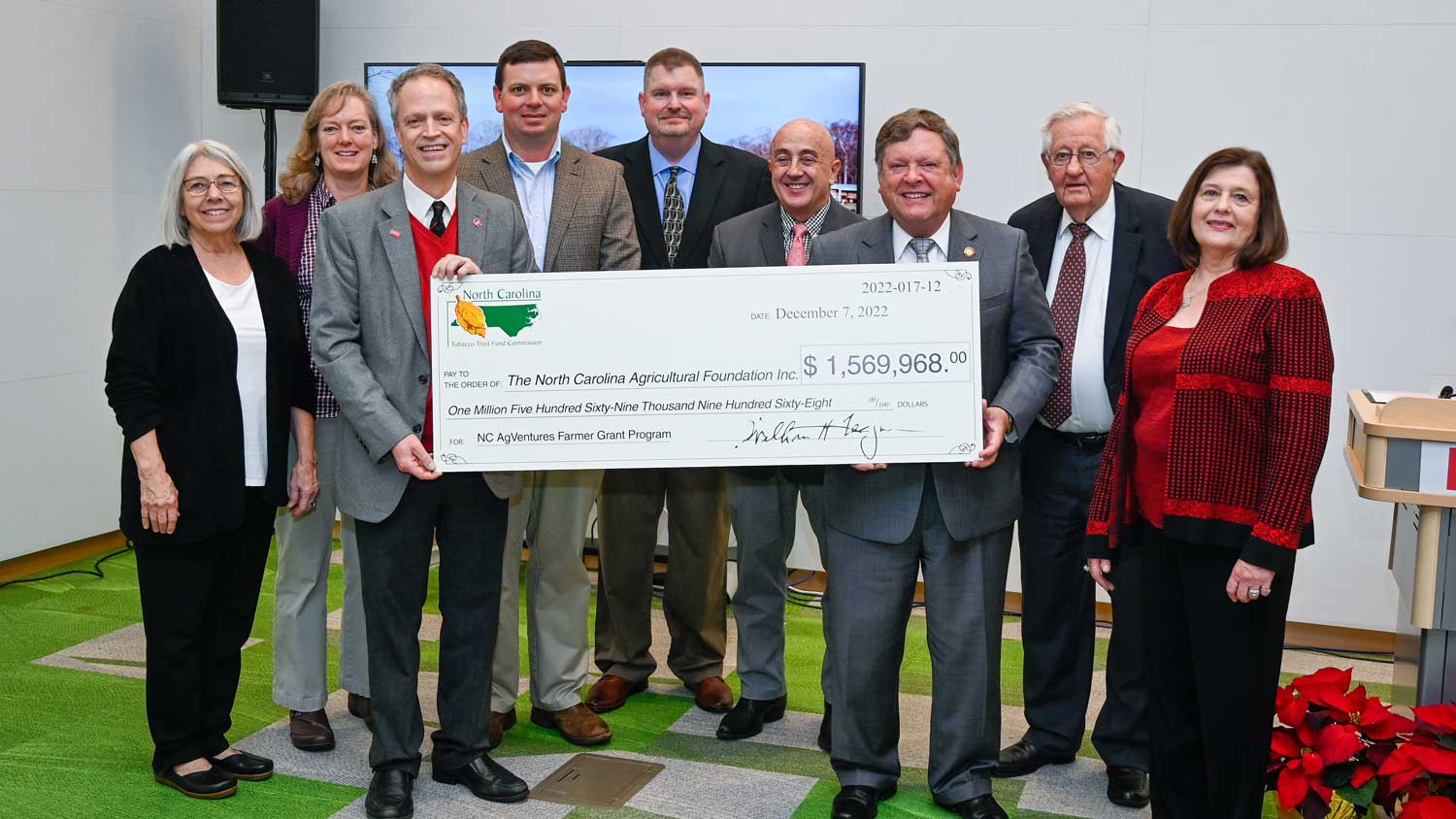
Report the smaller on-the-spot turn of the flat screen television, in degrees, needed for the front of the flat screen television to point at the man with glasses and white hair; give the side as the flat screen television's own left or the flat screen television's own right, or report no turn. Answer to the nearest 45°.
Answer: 0° — it already faces them

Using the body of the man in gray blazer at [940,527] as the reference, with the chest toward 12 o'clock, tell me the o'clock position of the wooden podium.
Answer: The wooden podium is roughly at 9 o'clock from the man in gray blazer.

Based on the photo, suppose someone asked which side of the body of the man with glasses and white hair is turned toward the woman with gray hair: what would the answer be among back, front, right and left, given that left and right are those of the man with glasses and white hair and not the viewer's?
right

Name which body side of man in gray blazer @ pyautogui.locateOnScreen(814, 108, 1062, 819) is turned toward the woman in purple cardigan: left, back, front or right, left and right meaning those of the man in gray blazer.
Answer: right

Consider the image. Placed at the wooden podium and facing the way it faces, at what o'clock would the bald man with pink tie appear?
The bald man with pink tie is roughly at 3 o'clock from the wooden podium.

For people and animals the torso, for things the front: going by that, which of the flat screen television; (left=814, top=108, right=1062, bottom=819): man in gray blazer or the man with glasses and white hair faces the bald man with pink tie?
the flat screen television

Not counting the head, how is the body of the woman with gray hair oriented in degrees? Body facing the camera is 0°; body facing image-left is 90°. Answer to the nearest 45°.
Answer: approximately 315°

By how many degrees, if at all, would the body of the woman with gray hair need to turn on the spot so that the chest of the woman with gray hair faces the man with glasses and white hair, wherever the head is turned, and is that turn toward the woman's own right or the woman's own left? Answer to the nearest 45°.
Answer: approximately 45° to the woman's own left
